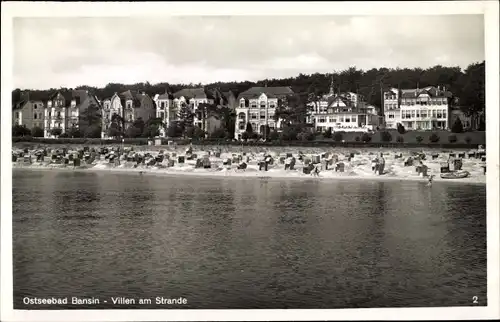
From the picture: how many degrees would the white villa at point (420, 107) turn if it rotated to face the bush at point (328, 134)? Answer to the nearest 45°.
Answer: approximately 90° to its right

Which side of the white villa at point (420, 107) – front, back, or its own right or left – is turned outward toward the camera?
front

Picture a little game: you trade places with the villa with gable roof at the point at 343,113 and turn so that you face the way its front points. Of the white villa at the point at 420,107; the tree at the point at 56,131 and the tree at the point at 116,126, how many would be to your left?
1

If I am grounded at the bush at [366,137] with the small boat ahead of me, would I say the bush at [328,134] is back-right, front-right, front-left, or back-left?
back-right

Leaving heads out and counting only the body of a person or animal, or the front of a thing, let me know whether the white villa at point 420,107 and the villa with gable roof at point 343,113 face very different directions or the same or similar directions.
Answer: same or similar directions
